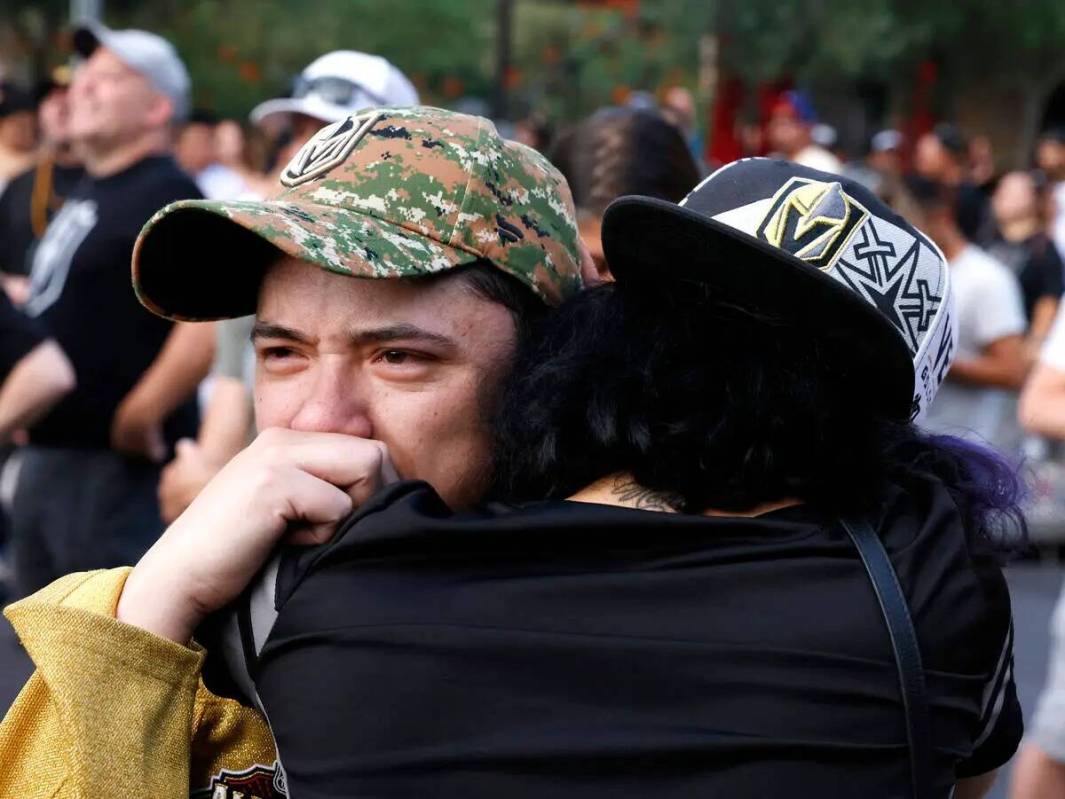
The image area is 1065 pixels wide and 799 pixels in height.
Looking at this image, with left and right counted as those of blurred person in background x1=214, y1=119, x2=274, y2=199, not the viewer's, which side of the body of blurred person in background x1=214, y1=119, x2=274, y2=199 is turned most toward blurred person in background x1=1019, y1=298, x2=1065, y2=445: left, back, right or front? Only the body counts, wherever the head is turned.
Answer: left

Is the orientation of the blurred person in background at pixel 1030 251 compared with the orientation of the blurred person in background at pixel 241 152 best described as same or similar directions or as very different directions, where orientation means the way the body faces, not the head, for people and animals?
same or similar directions

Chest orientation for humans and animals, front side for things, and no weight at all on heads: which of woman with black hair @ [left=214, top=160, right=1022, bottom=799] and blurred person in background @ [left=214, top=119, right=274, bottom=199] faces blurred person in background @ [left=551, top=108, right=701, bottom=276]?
the woman with black hair

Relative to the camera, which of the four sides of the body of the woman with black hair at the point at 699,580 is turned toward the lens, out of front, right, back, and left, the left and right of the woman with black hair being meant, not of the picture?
back

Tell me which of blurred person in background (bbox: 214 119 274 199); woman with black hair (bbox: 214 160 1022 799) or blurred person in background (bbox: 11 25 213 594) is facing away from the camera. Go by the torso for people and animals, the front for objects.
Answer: the woman with black hair

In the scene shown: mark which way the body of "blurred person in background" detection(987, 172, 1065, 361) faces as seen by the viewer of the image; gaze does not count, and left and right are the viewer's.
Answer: facing the viewer and to the left of the viewer

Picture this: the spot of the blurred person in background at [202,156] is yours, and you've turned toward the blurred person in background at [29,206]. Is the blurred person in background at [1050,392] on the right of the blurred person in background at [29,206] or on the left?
left

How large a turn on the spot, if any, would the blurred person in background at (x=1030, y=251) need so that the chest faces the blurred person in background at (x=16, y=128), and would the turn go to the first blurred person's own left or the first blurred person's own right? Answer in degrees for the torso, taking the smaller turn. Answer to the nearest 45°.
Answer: approximately 45° to the first blurred person's own right

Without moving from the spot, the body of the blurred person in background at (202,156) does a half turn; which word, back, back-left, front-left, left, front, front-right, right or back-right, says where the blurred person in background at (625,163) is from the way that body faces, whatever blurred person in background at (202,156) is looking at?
back-right

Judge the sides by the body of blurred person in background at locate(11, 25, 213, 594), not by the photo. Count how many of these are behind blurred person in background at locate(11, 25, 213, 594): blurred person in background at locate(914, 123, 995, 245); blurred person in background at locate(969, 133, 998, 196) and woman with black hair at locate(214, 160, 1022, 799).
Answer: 2
